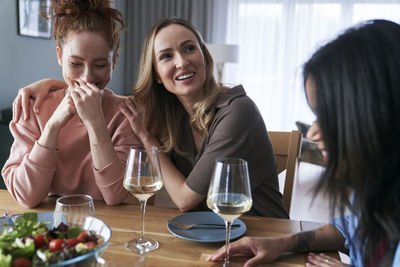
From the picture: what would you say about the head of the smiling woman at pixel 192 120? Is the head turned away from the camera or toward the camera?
toward the camera

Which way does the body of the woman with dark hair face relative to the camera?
to the viewer's left

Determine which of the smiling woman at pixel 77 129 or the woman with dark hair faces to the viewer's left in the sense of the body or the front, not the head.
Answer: the woman with dark hair

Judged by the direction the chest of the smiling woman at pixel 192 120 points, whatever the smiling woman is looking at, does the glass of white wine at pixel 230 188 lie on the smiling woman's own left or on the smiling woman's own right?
on the smiling woman's own left

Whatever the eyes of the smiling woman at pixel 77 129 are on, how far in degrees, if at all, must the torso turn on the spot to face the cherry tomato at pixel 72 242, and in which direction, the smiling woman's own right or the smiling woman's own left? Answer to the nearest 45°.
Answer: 0° — they already face it

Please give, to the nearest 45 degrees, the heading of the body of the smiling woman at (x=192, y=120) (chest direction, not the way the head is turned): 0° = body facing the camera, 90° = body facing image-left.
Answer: approximately 45°

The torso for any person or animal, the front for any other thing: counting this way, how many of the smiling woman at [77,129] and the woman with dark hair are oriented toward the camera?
1

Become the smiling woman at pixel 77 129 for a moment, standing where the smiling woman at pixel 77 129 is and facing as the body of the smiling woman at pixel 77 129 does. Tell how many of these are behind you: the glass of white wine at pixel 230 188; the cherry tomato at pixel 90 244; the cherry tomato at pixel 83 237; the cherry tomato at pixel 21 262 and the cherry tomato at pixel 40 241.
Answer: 0

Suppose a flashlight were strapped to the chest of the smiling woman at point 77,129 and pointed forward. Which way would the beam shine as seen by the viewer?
toward the camera
